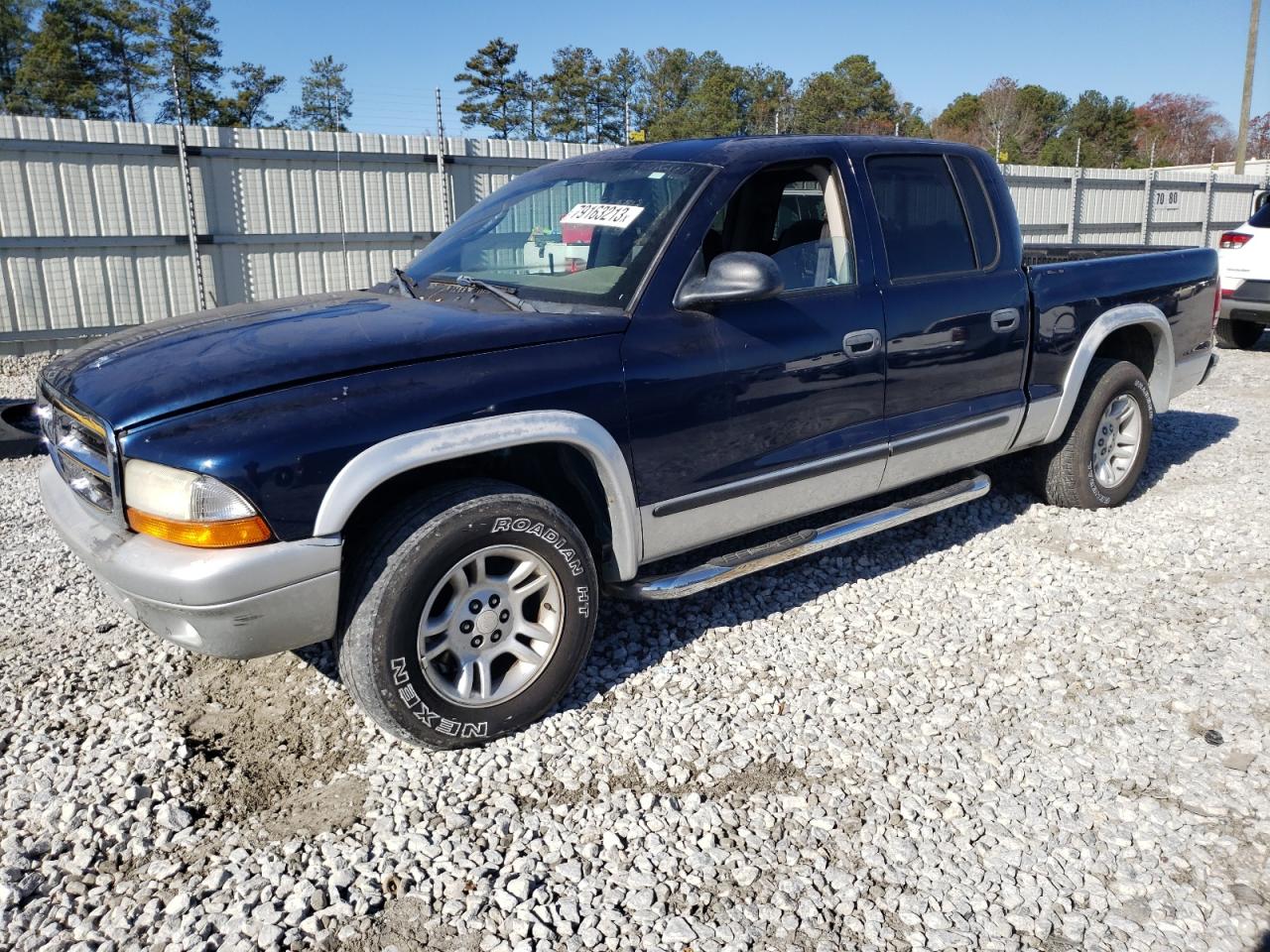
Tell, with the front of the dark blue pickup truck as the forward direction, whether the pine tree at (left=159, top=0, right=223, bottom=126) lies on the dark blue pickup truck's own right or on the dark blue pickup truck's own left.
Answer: on the dark blue pickup truck's own right

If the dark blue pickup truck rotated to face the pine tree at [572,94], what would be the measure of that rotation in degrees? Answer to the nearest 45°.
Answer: approximately 135° to its right

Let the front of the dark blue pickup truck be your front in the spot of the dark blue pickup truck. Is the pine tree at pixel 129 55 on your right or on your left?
on your right

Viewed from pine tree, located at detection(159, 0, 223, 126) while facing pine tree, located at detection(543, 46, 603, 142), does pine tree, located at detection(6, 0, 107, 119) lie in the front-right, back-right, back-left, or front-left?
back-right

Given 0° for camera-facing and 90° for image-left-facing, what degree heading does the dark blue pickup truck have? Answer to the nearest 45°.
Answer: approximately 45°

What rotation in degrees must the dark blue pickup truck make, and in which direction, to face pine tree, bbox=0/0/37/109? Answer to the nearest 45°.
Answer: approximately 90° to its right

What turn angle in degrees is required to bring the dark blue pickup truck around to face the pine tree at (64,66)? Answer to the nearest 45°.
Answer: approximately 90° to its right

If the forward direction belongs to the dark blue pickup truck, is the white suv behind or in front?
behind
